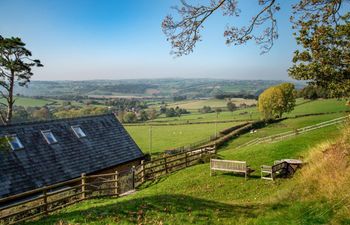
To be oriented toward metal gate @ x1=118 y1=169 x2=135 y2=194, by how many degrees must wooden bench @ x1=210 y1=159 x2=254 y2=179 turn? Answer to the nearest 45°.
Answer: approximately 135° to its left

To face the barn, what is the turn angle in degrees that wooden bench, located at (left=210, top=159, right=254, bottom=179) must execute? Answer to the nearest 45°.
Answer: approximately 135° to its left

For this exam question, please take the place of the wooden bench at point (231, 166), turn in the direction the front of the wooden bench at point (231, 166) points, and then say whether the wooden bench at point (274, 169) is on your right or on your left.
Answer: on your right

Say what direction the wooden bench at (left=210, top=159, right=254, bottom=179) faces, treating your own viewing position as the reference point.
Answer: facing away from the viewer and to the right of the viewer

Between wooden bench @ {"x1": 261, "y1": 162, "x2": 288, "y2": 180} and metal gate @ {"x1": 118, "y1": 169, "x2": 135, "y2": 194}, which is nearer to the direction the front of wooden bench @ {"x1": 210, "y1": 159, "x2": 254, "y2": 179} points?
the wooden bench
